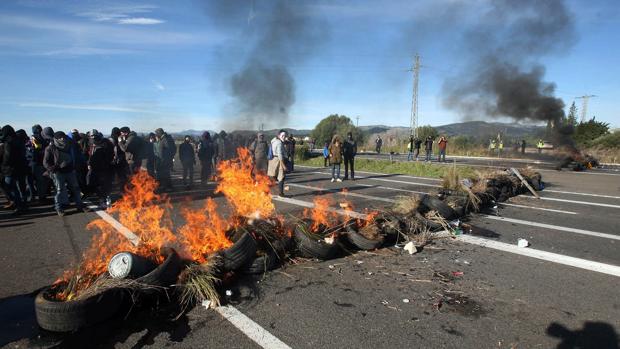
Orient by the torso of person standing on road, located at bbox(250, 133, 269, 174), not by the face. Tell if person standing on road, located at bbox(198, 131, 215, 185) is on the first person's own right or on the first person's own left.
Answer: on the first person's own right

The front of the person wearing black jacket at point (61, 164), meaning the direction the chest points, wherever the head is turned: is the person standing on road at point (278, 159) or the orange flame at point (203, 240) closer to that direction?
the orange flame

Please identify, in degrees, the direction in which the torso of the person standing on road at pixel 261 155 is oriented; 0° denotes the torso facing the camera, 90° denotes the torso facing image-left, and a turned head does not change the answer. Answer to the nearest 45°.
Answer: approximately 0°

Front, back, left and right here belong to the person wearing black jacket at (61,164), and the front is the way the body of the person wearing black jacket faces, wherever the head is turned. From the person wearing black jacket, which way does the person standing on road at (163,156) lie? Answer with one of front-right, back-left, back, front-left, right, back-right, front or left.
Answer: back-left

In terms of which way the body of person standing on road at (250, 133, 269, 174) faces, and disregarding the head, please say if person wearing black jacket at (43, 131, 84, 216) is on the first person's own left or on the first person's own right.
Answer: on the first person's own right

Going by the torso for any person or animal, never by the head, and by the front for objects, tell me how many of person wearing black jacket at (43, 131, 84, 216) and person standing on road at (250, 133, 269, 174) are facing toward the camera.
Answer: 2

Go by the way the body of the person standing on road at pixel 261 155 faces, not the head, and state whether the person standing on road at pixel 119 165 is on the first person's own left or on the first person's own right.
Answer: on the first person's own right

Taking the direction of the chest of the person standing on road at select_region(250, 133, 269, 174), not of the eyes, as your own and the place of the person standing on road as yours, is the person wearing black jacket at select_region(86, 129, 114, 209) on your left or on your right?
on your right

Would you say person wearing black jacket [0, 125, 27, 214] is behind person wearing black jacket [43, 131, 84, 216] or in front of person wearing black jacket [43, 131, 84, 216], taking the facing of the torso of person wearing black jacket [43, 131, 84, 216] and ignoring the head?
behind

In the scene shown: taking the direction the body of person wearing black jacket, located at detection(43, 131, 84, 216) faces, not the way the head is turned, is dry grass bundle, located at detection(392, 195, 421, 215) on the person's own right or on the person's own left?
on the person's own left
